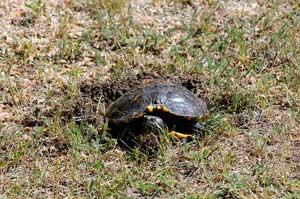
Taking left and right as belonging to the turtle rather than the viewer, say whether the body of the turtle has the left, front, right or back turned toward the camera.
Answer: front
